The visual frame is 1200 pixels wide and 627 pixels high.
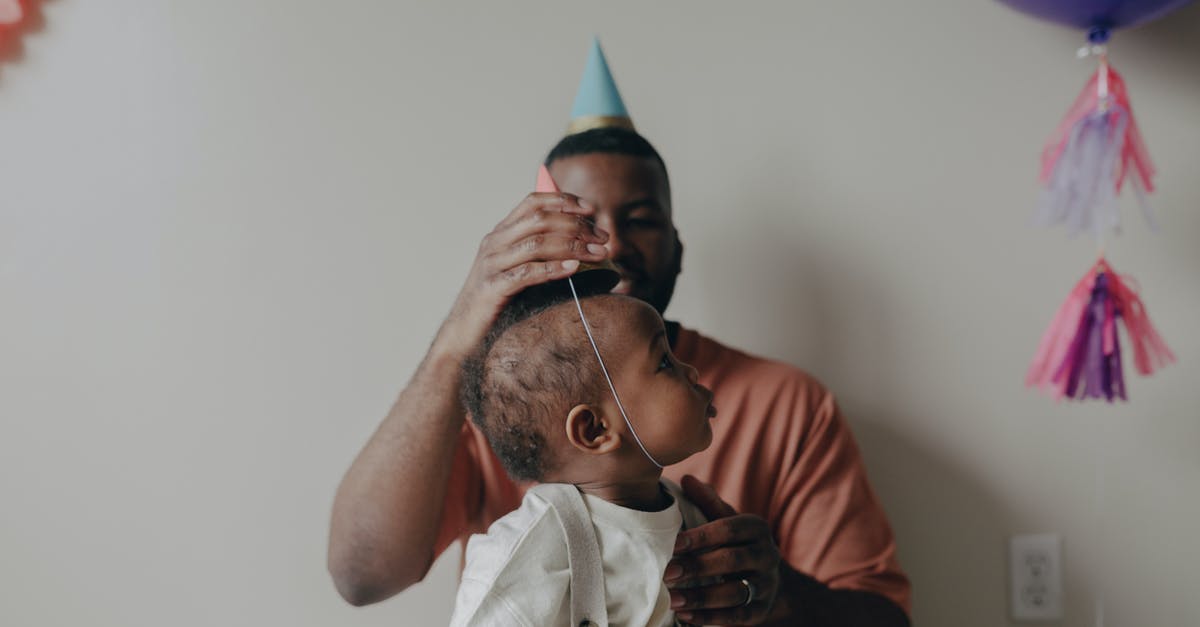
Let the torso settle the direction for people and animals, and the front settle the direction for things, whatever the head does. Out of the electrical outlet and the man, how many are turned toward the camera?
2

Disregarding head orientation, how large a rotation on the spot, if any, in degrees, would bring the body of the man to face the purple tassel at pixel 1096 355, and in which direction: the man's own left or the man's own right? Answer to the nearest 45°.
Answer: approximately 90° to the man's own left

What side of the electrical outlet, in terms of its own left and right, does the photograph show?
front

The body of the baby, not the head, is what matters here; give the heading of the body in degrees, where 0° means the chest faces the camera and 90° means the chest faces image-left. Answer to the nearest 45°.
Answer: approximately 270°

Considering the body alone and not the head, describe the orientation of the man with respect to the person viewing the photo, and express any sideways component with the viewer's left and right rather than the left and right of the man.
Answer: facing the viewer

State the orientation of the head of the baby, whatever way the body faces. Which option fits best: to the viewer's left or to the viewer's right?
to the viewer's right

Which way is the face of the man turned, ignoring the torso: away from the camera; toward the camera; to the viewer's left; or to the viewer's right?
toward the camera

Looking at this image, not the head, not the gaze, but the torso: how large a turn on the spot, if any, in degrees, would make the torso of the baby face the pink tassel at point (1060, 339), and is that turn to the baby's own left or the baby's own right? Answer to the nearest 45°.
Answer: approximately 45° to the baby's own left

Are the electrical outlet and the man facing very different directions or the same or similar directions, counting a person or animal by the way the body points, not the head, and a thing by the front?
same or similar directions

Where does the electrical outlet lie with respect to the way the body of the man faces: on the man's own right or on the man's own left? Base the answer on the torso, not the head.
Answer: on the man's own left
